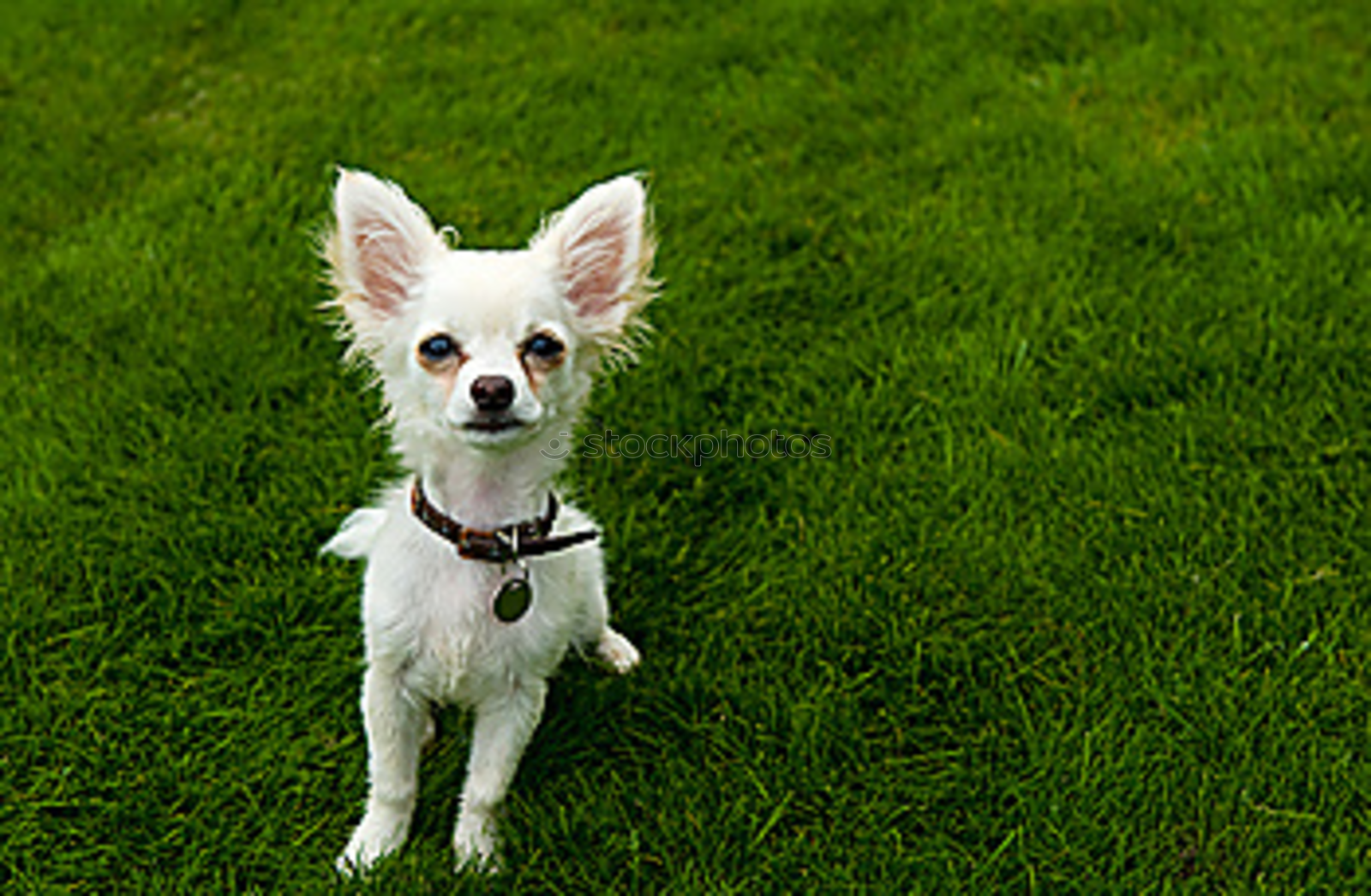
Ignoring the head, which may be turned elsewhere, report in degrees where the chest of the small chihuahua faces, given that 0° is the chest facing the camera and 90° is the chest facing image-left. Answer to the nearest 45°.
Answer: approximately 0°
